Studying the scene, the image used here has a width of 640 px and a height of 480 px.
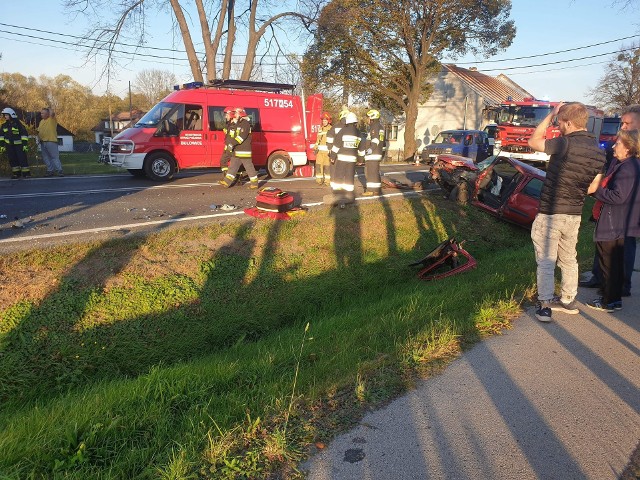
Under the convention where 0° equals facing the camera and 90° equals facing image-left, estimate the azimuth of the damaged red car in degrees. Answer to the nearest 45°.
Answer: approximately 90°

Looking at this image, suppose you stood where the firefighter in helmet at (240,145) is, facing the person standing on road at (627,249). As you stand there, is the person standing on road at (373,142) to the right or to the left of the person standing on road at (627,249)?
left

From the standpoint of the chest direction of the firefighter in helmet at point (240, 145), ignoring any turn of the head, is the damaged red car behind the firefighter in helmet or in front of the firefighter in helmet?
behind

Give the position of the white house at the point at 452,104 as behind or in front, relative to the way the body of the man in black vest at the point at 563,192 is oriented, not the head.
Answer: in front

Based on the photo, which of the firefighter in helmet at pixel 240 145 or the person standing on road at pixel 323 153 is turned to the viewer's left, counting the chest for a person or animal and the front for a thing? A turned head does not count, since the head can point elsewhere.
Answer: the firefighter in helmet

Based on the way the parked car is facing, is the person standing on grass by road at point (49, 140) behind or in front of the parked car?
in front

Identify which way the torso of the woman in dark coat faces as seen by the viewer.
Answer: to the viewer's left

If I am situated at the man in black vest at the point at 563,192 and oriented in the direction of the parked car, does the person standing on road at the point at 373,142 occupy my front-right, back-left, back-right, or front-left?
front-left

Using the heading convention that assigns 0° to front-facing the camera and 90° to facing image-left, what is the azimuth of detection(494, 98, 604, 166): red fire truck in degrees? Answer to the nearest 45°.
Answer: approximately 45°

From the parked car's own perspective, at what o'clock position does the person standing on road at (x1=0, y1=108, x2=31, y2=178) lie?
The person standing on road is roughly at 12 o'clock from the parked car.

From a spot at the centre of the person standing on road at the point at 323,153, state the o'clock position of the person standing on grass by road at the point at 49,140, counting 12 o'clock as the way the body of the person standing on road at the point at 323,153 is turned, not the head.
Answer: the person standing on grass by road at the point at 49,140 is roughly at 3 o'clock from the person standing on road at the point at 323,153.

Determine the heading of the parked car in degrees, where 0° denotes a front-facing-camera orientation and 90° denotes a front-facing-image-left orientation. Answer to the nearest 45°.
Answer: approximately 45°
